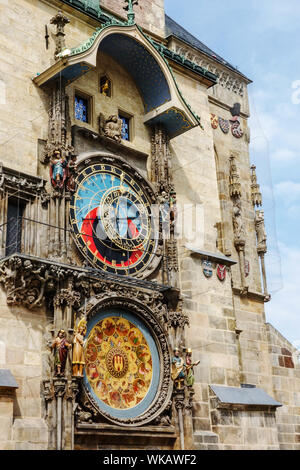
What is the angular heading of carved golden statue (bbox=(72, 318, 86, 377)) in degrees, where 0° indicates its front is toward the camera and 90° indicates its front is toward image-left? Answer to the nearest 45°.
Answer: approximately 315°

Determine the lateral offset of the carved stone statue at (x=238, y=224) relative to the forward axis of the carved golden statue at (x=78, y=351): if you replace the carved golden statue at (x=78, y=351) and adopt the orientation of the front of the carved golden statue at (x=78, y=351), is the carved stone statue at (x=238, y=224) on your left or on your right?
on your left

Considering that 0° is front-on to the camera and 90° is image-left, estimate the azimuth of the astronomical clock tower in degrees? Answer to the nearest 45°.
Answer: approximately 315°
